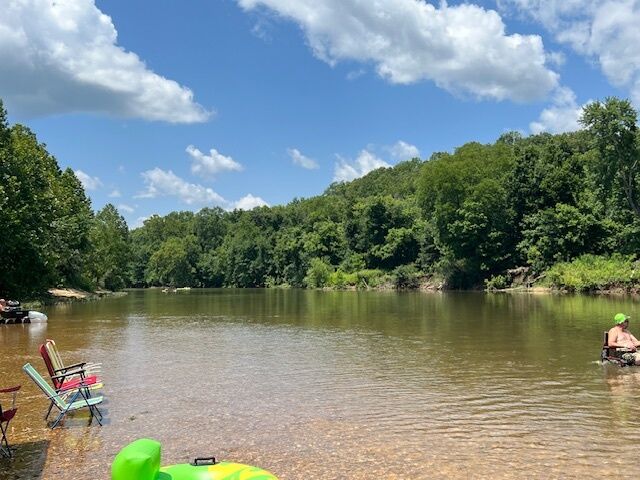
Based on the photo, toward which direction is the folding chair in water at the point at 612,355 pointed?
to the viewer's right

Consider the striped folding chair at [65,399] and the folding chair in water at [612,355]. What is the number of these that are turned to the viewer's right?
2

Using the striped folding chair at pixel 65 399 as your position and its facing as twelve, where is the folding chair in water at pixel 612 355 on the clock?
The folding chair in water is roughly at 12 o'clock from the striped folding chair.

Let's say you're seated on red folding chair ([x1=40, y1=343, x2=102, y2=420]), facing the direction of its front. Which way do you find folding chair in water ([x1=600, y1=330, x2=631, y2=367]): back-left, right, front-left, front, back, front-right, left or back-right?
front

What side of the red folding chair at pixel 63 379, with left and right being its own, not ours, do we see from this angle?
right

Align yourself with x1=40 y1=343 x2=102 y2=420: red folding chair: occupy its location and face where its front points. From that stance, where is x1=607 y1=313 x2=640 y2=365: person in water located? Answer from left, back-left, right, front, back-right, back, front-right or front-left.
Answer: front

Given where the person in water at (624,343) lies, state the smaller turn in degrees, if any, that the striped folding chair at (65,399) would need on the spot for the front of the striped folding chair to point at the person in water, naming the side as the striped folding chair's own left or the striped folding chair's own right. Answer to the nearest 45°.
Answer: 0° — it already faces them

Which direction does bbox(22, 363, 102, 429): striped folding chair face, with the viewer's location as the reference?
facing to the right of the viewer
